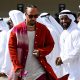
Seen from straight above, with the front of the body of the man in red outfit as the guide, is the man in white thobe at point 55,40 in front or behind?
behind

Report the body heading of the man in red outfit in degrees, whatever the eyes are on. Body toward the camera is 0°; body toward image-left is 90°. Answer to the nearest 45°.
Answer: approximately 0°

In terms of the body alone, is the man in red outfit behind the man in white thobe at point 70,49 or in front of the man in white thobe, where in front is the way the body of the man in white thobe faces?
in front

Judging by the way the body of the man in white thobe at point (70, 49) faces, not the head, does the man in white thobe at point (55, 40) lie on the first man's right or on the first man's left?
on the first man's right

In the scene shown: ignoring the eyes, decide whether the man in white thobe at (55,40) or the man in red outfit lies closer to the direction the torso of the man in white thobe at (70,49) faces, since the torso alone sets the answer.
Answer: the man in red outfit

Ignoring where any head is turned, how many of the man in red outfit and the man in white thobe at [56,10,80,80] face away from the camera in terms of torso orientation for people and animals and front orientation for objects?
0

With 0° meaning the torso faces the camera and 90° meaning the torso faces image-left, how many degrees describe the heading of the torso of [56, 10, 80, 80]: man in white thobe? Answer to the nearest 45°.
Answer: approximately 45°
